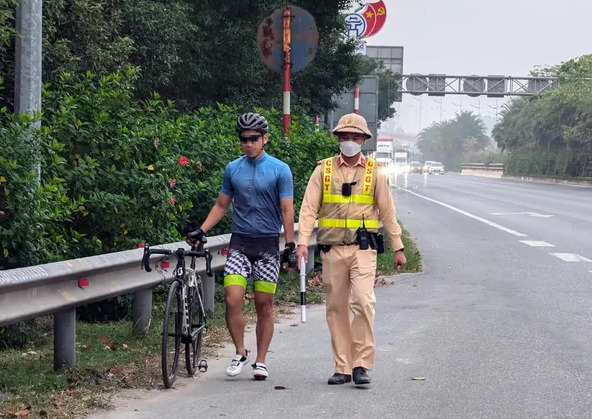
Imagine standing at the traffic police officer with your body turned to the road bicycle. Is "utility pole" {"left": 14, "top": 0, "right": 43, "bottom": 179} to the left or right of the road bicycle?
right

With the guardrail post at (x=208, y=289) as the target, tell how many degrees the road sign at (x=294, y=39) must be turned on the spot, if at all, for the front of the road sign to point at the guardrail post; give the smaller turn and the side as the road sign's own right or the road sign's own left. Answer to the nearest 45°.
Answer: approximately 180°

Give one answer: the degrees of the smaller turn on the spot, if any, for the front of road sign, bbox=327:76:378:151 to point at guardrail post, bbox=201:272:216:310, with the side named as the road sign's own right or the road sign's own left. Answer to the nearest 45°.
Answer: approximately 180°

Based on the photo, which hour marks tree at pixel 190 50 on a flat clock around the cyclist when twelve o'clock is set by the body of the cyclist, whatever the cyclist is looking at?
The tree is roughly at 6 o'clock from the cyclist.

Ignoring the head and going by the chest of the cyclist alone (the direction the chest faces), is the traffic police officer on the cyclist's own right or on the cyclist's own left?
on the cyclist's own left

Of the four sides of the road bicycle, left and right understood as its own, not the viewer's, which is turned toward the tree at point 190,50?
back

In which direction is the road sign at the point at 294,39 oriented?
away from the camera

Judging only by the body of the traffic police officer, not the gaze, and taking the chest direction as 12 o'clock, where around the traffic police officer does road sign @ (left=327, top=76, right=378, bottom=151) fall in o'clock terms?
The road sign is roughly at 6 o'clock from the traffic police officer.

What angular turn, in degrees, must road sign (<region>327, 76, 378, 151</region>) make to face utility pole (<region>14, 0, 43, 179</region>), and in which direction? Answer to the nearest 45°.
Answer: approximately 180°

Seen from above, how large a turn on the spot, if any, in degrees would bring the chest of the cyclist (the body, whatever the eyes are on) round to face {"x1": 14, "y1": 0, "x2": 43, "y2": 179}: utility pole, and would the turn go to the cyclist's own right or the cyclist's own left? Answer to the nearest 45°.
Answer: approximately 135° to the cyclist's own right
